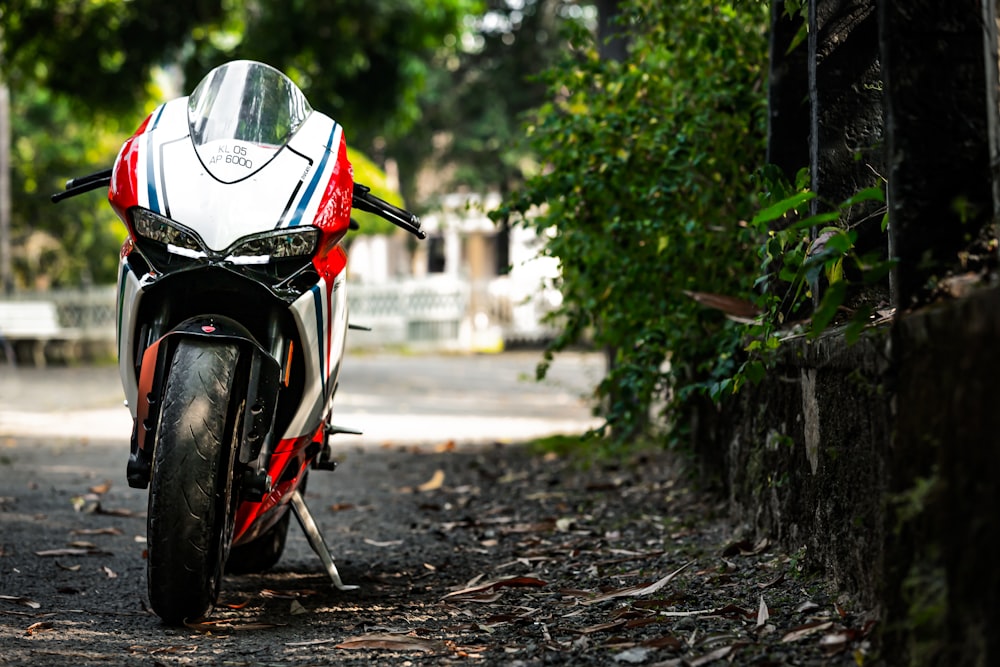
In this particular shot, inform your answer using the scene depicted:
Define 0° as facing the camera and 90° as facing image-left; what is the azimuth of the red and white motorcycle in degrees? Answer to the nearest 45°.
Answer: approximately 0°

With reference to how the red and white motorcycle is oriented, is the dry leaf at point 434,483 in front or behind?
behind

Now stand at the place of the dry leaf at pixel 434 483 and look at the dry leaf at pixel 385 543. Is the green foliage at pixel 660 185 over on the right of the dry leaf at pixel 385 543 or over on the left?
left

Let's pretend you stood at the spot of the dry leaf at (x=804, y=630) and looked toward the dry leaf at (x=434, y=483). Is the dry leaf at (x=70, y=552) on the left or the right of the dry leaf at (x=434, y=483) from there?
left

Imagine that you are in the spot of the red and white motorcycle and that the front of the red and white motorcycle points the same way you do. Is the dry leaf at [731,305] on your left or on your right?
on your left

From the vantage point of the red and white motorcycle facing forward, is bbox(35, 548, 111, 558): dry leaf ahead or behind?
behind

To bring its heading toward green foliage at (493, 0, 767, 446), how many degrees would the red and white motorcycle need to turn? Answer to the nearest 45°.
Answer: approximately 135° to its left

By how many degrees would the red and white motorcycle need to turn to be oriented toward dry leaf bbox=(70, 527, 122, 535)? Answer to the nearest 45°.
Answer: approximately 180°

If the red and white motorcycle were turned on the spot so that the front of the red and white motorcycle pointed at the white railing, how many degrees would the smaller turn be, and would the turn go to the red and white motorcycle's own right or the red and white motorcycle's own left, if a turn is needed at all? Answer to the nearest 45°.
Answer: approximately 180°
